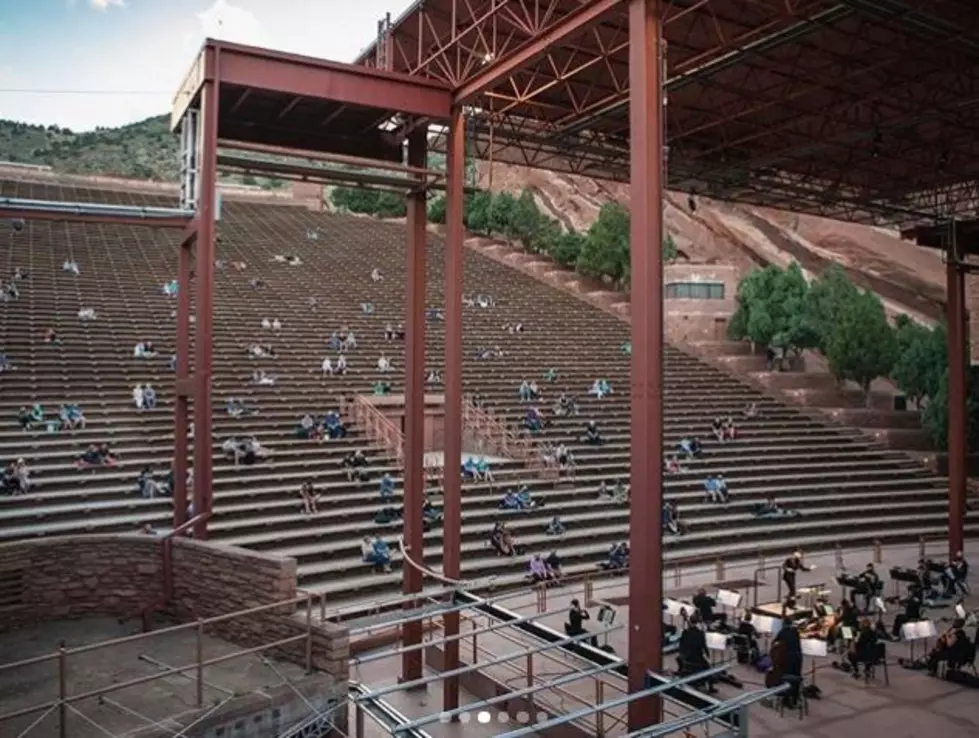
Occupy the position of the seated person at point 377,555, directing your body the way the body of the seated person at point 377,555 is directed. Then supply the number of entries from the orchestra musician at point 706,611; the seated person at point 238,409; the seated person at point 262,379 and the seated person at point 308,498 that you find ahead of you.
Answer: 1

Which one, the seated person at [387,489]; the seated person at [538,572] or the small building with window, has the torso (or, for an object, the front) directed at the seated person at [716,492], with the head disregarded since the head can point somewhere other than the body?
the small building with window

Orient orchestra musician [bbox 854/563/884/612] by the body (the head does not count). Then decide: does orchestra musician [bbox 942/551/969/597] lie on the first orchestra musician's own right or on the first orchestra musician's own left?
on the first orchestra musician's own right

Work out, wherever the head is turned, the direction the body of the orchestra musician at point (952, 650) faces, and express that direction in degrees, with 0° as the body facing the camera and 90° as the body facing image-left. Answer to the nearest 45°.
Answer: approximately 90°

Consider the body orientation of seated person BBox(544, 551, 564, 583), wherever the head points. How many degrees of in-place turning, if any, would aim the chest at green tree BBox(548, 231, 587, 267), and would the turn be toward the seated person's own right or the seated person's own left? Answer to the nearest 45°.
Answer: approximately 135° to the seated person's own left

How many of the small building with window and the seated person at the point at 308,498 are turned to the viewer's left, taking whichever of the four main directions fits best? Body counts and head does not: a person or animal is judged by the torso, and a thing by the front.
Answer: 0

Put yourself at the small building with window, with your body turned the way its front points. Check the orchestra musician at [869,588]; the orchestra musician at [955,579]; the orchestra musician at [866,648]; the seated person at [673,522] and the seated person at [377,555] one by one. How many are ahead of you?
5

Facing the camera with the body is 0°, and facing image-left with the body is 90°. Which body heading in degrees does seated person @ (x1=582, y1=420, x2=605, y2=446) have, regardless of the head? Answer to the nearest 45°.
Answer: approximately 315°

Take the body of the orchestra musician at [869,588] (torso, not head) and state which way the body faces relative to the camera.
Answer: to the viewer's left

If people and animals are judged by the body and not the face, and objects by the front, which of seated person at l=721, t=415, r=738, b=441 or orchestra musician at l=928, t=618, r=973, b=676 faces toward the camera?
the seated person

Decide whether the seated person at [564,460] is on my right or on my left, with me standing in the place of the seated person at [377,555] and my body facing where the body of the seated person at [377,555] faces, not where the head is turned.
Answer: on my left

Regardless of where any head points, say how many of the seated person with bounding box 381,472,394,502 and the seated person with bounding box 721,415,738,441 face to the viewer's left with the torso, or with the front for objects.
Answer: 0

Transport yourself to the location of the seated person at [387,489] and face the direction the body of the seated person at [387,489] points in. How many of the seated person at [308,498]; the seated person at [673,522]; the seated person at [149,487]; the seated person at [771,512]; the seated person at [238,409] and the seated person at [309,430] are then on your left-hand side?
2

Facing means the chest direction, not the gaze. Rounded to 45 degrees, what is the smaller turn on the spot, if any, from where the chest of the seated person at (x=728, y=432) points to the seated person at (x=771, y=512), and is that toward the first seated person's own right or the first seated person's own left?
0° — they already face them

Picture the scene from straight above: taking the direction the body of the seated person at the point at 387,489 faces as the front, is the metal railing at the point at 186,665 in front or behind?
in front

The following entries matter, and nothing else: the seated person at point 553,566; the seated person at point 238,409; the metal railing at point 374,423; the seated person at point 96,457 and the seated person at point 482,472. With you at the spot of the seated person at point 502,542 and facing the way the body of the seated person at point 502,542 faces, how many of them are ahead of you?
1

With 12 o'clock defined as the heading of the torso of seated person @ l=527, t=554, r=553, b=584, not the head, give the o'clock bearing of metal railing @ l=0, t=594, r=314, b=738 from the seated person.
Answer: The metal railing is roughly at 2 o'clock from the seated person.

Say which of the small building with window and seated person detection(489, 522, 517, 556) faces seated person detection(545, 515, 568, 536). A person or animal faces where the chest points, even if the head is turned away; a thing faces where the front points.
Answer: the small building with window

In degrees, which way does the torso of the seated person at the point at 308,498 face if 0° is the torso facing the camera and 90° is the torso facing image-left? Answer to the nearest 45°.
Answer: approximately 315°

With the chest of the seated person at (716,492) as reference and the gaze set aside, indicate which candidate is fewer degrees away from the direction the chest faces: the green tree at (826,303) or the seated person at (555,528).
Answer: the seated person

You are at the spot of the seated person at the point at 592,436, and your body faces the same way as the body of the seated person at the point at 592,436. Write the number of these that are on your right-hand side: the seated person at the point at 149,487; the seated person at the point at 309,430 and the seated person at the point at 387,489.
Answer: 3

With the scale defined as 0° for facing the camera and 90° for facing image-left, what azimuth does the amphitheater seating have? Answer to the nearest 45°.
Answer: approximately 0°

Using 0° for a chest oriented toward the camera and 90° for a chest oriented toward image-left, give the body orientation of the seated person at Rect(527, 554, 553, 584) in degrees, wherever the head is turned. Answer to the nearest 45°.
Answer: approximately 315°
